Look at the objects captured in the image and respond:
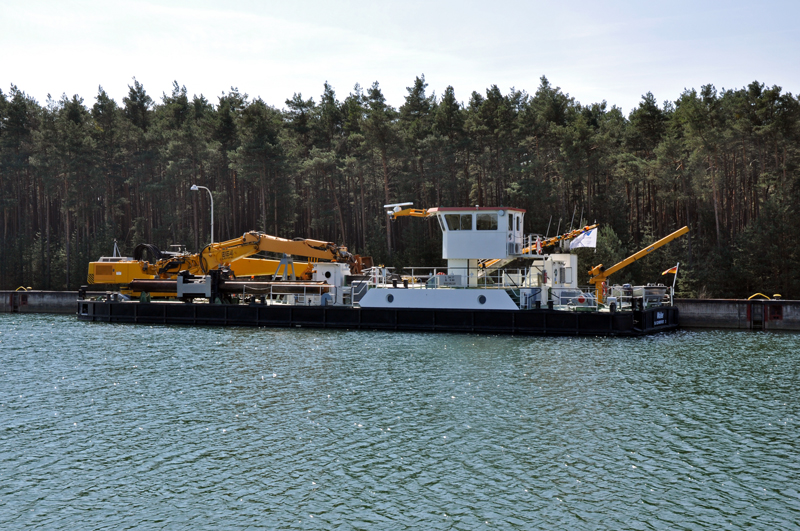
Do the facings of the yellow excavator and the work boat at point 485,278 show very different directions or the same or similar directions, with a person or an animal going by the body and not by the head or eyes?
very different directions

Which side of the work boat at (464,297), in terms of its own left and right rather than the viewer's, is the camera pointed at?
left

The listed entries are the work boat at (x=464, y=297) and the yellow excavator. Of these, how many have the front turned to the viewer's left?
1

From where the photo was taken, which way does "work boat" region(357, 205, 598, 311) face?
to the viewer's left

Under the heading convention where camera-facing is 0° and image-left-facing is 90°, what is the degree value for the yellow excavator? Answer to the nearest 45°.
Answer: approximately 270°
